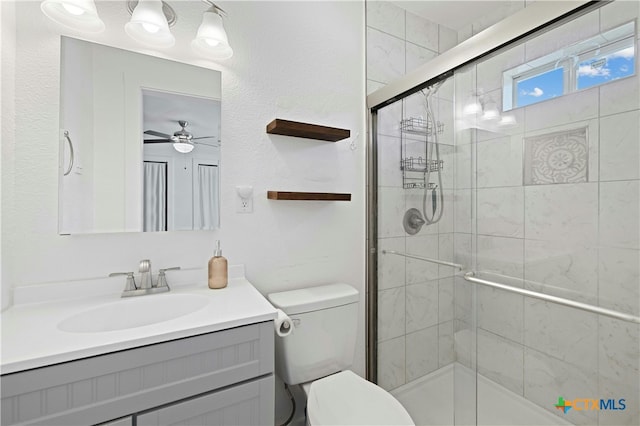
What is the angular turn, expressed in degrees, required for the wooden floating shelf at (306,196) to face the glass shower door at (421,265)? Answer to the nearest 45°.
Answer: approximately 45° to its left

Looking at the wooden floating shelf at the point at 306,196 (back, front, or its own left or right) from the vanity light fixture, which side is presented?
right

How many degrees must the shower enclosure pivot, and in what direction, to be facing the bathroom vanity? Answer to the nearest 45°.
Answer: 0° — it already faces it

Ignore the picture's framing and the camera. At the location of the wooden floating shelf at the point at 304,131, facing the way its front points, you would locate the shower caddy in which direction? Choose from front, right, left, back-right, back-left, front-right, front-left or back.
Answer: front-left

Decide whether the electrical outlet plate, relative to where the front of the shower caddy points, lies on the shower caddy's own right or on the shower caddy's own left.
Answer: on the shower caddy's own right

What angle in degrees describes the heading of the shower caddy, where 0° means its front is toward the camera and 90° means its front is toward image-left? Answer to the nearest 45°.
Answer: approximately 315°

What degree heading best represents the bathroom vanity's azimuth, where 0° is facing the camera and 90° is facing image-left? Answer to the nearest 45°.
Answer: approximately 315°
